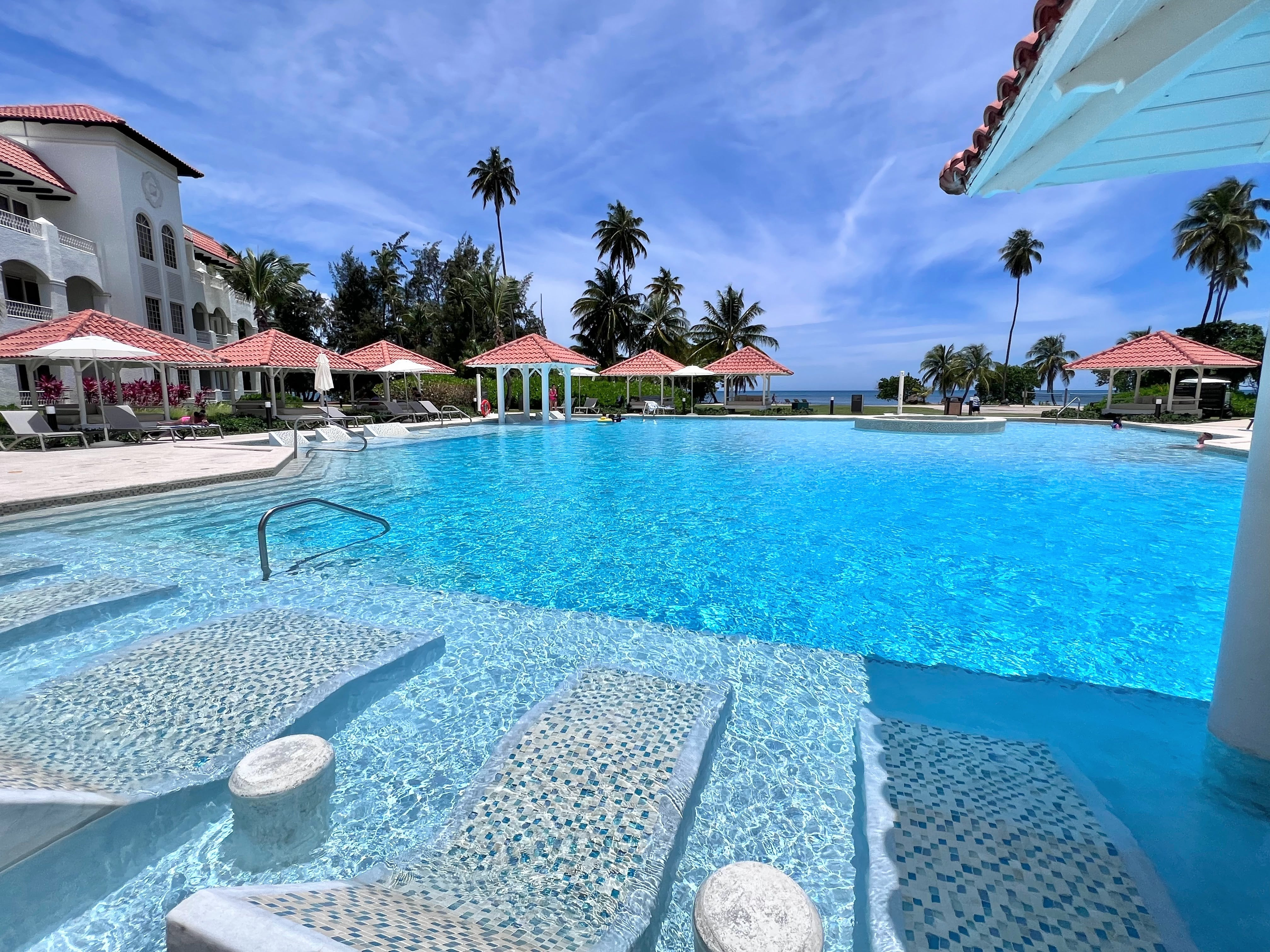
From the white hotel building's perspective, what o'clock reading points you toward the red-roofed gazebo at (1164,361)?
The red-roofed gazebo is roughly at 12 o'clock from the white hotel building.

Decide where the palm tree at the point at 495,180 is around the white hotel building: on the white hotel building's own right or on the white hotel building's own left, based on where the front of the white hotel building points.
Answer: on the white hotel building's own left

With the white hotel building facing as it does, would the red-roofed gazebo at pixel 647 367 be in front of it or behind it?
in front

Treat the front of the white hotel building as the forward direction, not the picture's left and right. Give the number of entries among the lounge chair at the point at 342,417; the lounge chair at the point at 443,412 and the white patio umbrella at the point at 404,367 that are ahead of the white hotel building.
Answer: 3

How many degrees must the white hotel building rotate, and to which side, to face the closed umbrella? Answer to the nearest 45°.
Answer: approximately 45° to its right

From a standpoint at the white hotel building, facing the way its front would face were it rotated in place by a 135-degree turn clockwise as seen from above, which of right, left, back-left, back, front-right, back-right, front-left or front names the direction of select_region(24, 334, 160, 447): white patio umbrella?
left

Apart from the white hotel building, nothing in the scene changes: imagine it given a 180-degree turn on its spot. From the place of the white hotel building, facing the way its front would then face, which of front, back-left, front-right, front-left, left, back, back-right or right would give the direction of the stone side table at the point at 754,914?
back-left

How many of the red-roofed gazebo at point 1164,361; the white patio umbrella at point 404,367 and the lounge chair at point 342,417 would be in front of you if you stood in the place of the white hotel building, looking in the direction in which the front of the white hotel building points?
3

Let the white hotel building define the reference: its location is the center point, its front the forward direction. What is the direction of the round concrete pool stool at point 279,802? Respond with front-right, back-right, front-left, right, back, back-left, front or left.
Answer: front-right

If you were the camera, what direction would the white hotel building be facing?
facing the viewer and to the right of the viewer

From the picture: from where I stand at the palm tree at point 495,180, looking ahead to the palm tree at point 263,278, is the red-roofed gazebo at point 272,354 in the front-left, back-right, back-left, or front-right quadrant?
front-left

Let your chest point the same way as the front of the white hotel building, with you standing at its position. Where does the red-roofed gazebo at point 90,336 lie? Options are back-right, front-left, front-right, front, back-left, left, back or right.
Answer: front-right

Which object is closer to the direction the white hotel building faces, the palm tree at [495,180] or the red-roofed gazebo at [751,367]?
the red-roofed gazebo

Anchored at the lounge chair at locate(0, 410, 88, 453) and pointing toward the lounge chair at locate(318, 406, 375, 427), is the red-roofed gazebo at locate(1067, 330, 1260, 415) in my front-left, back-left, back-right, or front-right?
front-right

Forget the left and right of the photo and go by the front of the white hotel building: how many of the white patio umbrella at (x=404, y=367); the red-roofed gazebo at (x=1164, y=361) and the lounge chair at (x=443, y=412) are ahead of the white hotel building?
3

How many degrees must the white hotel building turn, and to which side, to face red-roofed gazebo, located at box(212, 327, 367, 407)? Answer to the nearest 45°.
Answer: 0° — it already faces it

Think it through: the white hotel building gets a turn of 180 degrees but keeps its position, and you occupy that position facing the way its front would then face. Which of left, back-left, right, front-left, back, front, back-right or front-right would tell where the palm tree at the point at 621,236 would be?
back-right
